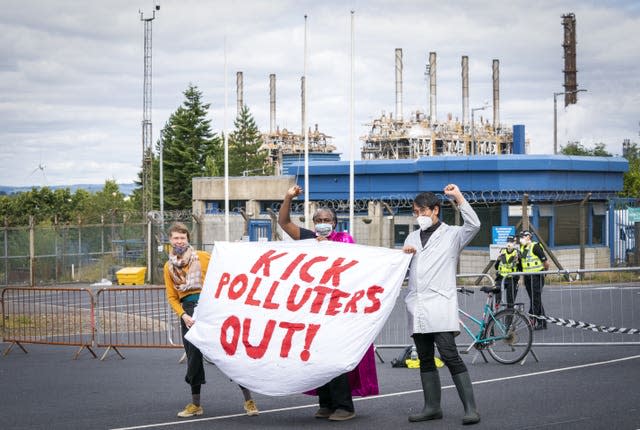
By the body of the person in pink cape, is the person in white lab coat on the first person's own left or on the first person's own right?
on the first person's own left

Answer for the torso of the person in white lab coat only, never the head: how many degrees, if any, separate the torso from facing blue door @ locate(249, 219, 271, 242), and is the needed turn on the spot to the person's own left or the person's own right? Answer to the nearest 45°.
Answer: approximately 135° to the person's own right

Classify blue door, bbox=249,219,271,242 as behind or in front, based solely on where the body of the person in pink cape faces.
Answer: behind

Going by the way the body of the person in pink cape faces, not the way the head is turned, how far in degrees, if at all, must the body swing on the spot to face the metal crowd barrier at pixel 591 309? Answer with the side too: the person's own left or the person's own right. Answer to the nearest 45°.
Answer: approximately 135° to the person's own left

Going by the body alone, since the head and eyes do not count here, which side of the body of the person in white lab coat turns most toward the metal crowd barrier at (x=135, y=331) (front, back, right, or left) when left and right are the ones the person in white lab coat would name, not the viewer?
right

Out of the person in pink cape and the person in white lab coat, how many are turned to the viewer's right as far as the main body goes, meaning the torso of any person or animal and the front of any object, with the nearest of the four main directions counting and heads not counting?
0

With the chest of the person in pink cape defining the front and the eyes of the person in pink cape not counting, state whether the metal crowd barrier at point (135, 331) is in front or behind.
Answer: behind

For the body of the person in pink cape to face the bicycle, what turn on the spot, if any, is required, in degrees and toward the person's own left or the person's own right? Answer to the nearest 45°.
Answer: approximately 135° to the person's own left

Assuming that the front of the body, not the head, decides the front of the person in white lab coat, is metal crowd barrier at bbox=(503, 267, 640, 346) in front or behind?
behind

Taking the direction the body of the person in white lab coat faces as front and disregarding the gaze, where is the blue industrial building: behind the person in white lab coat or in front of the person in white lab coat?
behind
